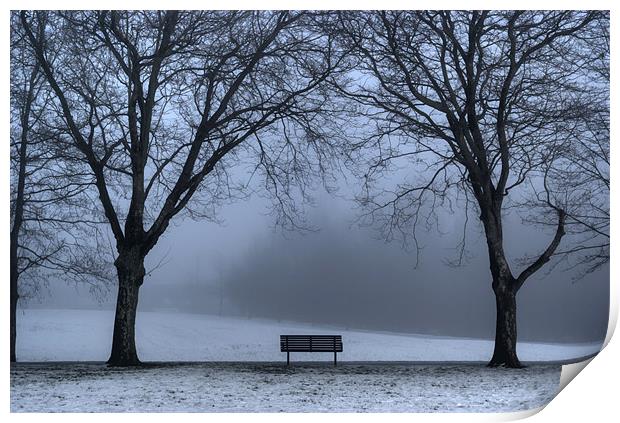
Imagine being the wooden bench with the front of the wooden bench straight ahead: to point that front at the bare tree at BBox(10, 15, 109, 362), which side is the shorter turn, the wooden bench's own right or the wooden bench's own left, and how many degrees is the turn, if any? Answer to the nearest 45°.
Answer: approximately 90° to the wooden bench's own left

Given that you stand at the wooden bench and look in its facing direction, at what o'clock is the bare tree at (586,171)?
The bare tree is roughly at 3 o'clock from the wooden bench.

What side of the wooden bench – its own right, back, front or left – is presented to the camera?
back
